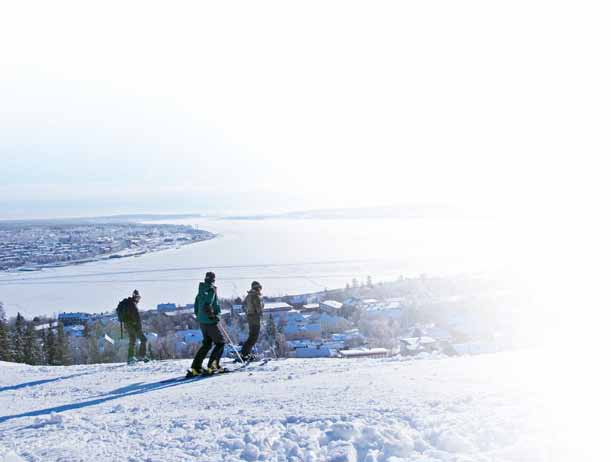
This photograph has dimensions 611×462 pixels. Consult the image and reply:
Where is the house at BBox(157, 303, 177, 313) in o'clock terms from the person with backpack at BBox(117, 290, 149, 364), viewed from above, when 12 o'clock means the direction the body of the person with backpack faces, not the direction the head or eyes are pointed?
The house is roughly at 9 o'clock from the person with backpack.

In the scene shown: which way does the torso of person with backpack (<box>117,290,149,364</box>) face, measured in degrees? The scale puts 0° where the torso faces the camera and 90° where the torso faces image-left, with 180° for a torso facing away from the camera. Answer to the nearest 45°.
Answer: approximately 270°

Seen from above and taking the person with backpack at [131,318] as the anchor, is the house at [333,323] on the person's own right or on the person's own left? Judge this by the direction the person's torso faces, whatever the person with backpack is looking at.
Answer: on the person's own left

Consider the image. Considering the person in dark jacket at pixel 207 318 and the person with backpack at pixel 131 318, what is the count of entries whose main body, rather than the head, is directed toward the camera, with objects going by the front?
0

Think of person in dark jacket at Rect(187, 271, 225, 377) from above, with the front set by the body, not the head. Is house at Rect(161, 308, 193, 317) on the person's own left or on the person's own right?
on the person's own left

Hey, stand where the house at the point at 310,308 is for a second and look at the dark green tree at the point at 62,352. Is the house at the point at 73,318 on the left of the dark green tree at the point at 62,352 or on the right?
right

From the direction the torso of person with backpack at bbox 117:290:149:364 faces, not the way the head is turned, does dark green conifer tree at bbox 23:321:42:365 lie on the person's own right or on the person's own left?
on the person's own left

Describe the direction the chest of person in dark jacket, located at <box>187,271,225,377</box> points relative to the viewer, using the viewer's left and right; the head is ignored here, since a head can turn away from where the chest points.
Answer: facing away from the viewer and to the right of the viewer
